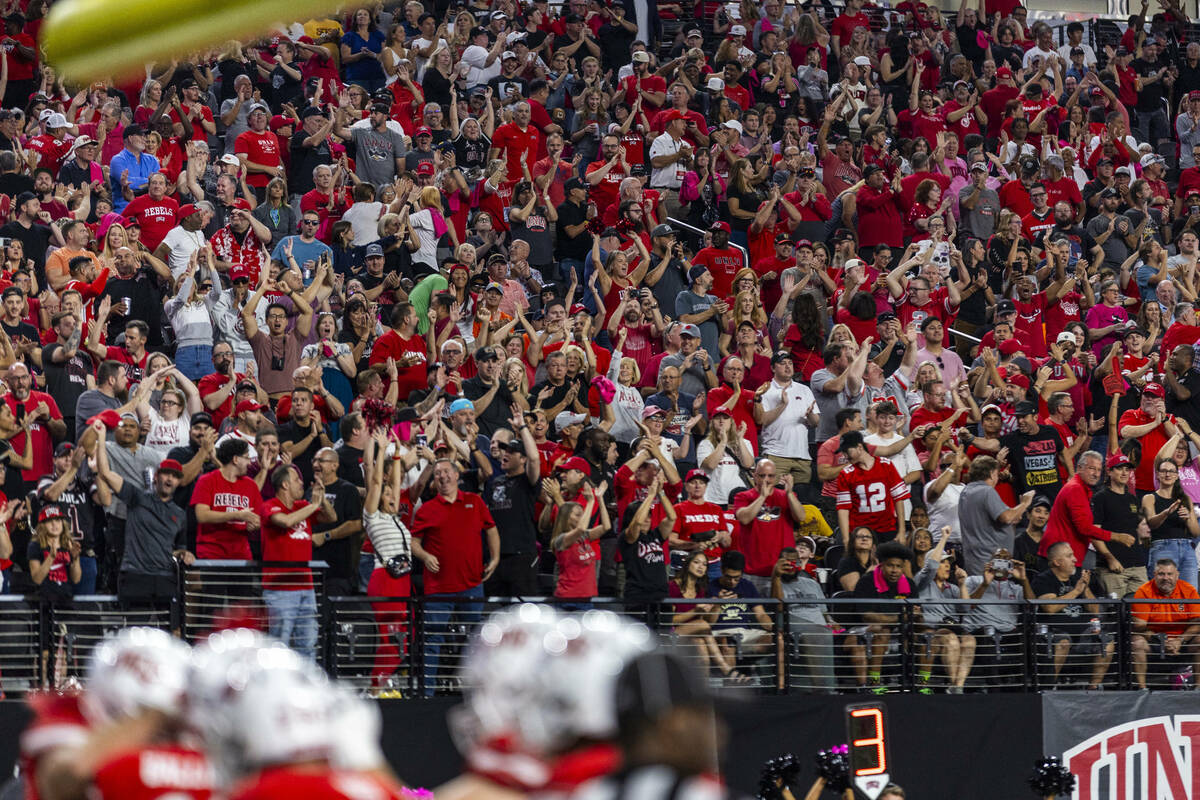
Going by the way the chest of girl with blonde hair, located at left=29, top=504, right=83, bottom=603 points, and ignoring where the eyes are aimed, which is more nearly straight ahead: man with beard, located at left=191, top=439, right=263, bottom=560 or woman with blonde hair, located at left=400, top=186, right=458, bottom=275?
the man with beard

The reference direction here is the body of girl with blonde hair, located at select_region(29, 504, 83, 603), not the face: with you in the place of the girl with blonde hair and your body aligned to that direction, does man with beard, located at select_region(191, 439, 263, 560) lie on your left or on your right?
on your left

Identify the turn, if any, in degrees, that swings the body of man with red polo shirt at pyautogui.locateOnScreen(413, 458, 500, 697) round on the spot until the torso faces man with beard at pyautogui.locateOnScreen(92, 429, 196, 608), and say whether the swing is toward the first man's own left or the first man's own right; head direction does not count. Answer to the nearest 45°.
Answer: approximately 90° to the first man's own right

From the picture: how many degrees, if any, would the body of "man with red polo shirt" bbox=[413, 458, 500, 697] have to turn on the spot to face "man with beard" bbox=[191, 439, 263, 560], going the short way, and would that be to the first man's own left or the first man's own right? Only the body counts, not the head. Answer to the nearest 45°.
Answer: approximately 90° to the first man's own right

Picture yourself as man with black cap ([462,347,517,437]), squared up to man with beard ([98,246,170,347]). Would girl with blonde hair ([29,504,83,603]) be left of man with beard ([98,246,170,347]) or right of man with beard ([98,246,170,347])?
left

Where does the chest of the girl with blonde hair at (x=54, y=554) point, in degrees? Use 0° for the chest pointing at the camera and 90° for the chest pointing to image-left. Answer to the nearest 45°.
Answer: approximately 0°

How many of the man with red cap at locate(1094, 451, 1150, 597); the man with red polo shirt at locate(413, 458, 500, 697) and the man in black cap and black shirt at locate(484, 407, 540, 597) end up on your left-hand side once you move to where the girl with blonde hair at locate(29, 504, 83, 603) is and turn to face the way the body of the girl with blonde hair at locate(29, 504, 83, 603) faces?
3

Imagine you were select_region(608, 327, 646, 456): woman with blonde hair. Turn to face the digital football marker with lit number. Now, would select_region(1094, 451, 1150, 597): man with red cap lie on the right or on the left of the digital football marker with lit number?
left

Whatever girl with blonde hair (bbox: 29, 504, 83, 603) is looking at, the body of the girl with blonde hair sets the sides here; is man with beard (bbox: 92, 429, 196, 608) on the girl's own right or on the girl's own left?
on the girl's own left

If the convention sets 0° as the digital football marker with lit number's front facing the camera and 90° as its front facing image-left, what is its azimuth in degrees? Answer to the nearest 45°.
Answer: approximately 0°

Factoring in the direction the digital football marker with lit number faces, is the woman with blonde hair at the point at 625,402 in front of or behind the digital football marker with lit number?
behind

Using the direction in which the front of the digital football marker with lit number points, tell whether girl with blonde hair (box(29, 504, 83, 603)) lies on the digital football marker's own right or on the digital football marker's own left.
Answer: on the digital football marker's own right
